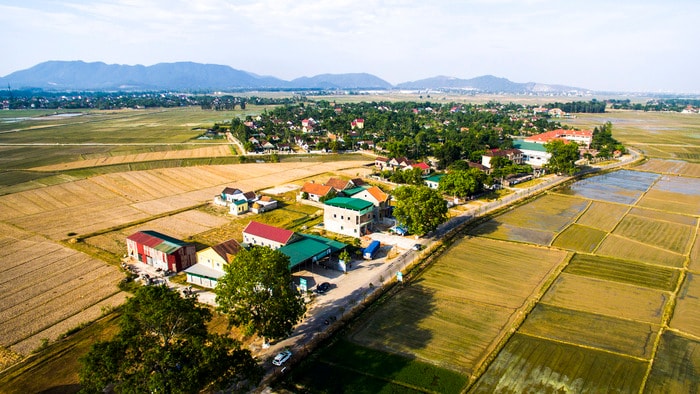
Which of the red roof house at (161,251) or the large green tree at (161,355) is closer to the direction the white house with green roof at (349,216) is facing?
the large green tree

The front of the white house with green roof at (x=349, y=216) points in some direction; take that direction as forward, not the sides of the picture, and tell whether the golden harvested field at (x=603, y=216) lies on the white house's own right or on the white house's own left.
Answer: on the white house's own left

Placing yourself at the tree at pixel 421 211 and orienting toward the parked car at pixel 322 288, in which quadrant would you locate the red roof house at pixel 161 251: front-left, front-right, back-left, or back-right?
front-right

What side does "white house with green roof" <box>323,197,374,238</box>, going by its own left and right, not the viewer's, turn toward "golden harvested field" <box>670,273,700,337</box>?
front

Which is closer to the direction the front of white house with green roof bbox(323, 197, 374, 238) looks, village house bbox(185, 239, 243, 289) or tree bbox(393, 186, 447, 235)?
the tree

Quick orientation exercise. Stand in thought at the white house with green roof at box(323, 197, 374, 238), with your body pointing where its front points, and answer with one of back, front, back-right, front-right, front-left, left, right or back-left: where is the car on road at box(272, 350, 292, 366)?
front-right

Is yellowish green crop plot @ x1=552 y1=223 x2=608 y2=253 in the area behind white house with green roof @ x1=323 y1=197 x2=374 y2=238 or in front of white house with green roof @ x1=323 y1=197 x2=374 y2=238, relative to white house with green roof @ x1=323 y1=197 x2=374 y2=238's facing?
in front

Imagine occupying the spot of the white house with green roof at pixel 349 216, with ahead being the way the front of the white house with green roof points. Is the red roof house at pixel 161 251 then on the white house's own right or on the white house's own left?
on the white house's own right

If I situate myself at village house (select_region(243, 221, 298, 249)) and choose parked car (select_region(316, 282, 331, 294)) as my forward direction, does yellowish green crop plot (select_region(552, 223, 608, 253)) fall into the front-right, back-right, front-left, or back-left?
front-left

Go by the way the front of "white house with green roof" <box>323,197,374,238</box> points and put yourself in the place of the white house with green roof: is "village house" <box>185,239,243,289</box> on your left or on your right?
on your right

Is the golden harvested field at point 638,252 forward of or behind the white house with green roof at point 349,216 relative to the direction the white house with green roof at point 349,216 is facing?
forward

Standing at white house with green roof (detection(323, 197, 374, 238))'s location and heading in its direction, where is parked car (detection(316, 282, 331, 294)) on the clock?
The parked car is roughly at 2 o'clock from the white house with green roof.

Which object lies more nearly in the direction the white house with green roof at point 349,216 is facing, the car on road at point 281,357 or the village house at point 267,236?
the car on road

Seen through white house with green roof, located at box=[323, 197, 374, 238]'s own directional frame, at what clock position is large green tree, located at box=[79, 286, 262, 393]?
The large green tree is roughly at 2 o'clock from the white house with green roof.

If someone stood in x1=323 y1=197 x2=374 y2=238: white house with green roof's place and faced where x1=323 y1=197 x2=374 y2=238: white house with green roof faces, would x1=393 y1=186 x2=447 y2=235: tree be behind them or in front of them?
in front

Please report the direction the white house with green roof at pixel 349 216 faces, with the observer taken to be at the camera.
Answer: facing the viewer and to the right of the viewer

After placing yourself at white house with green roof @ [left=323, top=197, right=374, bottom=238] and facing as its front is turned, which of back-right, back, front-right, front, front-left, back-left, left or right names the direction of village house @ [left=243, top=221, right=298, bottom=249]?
right
